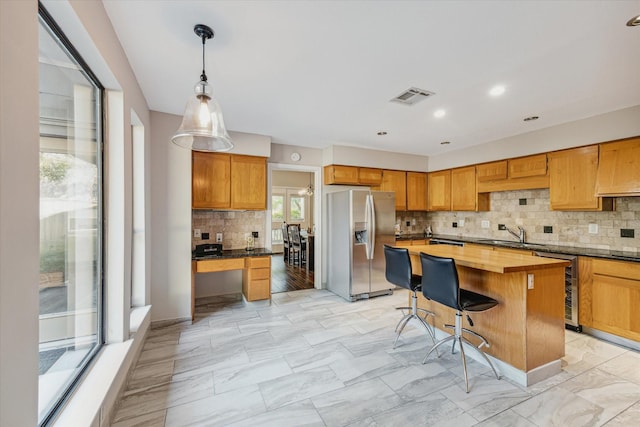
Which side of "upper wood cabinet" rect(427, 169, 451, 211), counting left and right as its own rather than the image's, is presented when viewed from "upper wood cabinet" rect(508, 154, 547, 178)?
left

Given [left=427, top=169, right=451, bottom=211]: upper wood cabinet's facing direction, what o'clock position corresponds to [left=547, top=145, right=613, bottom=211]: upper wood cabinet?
[left=547, top=145, right=613, bottom=211]: upper wood cabinet is roughly at 9 o'clock from [left=427, top=169, right=451, bottom=211]: upper wood cabinet.

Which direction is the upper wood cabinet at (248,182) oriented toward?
toward the camera

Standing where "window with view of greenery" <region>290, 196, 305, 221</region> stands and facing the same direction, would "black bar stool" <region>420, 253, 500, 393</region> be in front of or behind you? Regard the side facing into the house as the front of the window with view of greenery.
in front

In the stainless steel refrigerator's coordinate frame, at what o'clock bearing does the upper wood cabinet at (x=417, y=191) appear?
The upper wood cabinet is roughly at 9 o'clock from the stainless steel refrigerator.

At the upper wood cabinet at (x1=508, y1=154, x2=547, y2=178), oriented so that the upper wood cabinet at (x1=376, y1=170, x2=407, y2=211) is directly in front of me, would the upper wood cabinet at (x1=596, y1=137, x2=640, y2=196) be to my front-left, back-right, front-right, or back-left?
back-left

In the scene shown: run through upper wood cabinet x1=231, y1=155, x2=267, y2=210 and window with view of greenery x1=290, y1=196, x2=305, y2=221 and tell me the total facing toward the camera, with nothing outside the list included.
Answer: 2

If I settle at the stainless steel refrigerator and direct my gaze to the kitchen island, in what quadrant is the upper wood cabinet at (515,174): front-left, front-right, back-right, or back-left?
front-left

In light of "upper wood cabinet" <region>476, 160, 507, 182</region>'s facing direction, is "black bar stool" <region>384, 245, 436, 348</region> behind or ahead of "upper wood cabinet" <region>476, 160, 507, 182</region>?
ahead

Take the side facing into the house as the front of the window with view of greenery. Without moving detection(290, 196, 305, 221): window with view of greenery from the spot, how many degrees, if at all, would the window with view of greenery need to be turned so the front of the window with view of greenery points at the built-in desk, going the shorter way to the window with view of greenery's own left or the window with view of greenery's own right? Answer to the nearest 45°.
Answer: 0° — it already faces it

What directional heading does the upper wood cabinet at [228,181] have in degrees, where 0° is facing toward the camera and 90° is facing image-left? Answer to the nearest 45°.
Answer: approximately 0°

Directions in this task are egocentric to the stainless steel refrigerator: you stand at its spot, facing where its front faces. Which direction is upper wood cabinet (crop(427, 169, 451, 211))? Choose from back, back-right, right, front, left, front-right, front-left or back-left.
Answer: left

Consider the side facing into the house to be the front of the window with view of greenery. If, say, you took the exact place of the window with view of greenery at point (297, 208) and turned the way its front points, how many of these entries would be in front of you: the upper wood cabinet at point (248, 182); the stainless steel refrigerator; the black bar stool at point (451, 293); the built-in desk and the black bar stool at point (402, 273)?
5
